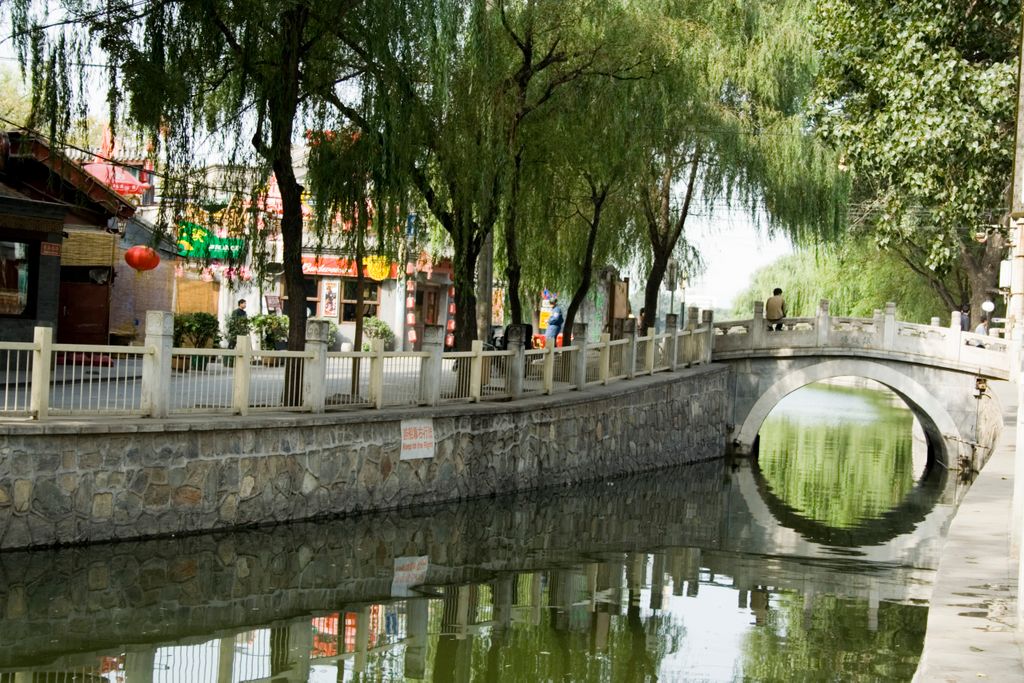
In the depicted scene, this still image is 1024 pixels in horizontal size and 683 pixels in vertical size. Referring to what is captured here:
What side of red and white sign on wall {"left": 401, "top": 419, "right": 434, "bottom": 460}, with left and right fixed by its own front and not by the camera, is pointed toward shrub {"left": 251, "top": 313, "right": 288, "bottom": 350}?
back

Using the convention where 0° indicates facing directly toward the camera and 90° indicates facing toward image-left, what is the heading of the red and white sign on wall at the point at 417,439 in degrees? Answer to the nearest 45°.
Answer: approximately 0°

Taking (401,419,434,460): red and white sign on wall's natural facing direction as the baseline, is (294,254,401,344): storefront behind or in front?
behind

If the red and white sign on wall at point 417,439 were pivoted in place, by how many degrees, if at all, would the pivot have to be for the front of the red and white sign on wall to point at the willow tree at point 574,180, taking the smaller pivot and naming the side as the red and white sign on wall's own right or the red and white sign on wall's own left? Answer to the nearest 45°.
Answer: approximately 135° to the red and white sign on wall's own left

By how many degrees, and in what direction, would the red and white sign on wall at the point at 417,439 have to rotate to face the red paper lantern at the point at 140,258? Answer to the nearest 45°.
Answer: approximately 135° to its right

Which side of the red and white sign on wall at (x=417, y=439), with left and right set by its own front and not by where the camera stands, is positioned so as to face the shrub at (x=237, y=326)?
back

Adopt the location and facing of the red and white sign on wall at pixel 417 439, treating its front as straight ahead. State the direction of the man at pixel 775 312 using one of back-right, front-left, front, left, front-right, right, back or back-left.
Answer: back-left

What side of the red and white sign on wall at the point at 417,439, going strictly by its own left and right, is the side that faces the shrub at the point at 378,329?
back
